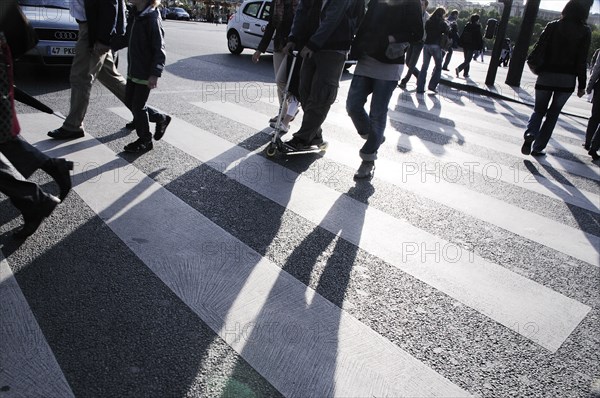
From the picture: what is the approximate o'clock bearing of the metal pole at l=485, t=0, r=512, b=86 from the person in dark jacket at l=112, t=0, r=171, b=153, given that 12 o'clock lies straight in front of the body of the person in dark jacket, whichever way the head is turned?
The metal pole is roughly at 5 o'clock from the person in dark jacket.

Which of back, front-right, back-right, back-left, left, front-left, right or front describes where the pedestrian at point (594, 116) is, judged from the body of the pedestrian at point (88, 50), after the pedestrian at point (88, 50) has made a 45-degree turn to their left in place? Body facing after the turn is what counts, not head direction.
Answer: back-left

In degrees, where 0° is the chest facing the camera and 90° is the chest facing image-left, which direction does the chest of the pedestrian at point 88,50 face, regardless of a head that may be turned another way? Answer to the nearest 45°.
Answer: approximately 90°

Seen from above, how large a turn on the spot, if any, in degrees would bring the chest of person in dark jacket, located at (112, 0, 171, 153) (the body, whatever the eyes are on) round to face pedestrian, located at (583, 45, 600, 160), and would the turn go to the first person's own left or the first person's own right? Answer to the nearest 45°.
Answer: approximately 180°

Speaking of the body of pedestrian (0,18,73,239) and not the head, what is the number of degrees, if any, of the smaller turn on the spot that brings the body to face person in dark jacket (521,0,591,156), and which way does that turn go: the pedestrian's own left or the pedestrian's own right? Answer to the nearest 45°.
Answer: approximately 180°

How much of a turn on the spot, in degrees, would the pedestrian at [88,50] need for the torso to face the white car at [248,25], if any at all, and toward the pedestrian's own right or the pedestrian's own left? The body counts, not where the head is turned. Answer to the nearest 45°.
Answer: approximately 135° to the pedestrian's own right

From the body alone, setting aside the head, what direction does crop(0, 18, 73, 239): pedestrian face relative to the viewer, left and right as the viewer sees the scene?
facing to the left of the viewer

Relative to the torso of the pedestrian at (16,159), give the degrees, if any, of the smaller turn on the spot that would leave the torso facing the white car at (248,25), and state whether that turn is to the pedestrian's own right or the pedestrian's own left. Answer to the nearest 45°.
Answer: approximately 135° to the pedestrian's own right

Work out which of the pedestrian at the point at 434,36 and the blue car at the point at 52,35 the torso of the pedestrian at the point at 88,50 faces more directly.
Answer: the blue car

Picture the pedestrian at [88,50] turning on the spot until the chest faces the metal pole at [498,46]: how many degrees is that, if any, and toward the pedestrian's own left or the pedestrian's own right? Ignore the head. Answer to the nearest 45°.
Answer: approximately 135° to the pedestrian's own right

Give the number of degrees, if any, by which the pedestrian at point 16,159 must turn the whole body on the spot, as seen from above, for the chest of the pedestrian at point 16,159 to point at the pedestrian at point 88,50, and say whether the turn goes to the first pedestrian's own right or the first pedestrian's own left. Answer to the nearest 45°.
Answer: approximately 90° to the first pedestrian's own right

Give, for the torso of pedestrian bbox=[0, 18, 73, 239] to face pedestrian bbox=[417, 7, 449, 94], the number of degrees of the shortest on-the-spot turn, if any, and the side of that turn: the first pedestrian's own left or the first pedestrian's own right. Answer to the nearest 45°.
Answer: approximately 135° to the first pedestrian's own right

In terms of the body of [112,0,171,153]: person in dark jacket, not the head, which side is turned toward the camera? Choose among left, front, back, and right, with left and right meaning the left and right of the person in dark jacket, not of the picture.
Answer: left
